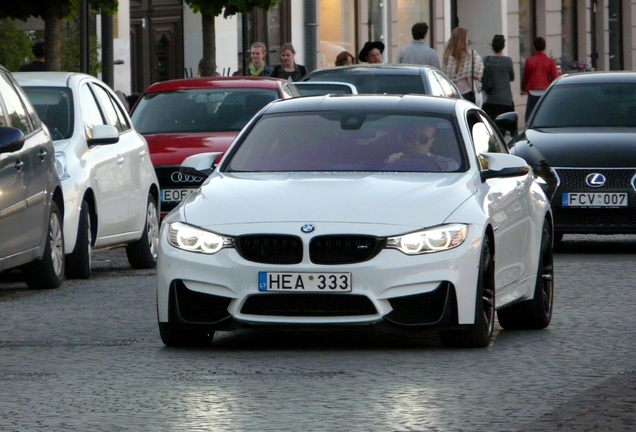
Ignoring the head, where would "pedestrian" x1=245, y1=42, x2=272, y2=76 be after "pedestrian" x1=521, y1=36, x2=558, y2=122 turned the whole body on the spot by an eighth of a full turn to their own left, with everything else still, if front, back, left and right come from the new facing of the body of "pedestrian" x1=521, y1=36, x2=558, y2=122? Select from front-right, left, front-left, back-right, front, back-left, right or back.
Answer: left

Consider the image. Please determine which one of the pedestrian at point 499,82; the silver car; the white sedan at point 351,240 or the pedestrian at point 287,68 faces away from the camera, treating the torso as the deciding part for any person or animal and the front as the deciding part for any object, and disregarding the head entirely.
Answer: the pedestrian at point 499,82

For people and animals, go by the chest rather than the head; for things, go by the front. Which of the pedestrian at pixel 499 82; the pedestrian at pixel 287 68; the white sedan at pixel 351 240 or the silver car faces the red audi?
the pedestrian at pixel 287 68

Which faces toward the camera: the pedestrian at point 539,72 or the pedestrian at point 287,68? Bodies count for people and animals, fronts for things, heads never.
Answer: the pedestrian at point 287,68

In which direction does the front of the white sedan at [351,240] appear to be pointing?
toward the camera

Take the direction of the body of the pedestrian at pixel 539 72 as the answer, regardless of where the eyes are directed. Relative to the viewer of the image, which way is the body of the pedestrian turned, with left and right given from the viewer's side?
facing away from the viewer

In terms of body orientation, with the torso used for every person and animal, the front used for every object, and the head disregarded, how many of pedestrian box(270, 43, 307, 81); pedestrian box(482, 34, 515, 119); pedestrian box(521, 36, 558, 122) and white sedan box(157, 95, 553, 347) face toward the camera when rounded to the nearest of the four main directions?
2

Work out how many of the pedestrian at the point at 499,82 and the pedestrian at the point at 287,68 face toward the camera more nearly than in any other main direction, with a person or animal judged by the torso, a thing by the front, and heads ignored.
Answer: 1

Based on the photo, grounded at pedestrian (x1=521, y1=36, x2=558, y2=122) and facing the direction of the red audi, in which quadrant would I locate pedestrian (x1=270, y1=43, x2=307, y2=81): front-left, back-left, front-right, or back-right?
front-right

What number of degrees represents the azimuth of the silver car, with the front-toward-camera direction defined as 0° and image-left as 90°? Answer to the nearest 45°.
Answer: approximately 45°

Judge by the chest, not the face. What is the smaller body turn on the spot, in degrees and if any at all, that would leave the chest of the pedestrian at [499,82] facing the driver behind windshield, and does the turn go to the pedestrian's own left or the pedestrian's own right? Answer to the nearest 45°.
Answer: approximately 180°

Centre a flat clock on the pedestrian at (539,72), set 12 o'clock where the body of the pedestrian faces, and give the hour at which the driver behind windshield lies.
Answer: The driver behind windshield is roughly at 6 o'clock from the pedestrian.

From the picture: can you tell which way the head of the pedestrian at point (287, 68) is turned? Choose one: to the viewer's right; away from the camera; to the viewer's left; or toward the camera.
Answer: toward the camera
